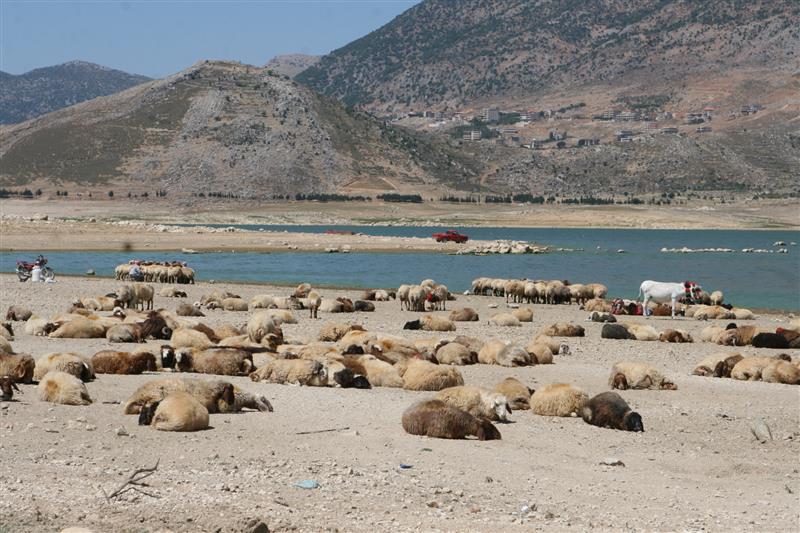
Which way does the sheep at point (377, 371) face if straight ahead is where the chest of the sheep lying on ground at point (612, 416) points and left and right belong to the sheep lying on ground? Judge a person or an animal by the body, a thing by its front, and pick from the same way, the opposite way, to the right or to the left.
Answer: the opposite way

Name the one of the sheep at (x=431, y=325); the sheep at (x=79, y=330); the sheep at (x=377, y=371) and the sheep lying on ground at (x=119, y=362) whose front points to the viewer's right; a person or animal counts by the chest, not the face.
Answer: the sheep lying on ground

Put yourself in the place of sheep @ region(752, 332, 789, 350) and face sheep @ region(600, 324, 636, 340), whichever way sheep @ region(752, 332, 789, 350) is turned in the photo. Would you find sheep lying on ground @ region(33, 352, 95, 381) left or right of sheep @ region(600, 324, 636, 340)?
left

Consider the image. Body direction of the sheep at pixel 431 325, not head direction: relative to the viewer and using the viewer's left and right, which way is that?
facing to the left of the viewer

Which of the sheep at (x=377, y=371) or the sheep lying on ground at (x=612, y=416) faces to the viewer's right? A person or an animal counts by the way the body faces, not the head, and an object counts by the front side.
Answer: the sheep lying on ground

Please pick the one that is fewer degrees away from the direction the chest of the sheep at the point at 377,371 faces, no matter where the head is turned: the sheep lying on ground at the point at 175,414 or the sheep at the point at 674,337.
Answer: the sheep lying on ground

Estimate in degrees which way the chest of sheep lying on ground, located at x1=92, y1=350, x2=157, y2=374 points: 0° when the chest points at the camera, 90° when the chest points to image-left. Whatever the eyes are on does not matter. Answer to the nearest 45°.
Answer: approximately 270°

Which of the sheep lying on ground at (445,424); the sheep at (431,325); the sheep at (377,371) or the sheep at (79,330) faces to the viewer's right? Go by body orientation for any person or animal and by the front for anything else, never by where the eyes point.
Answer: the sheep lying on ground

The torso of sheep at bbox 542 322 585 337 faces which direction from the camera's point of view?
to the viewer's right

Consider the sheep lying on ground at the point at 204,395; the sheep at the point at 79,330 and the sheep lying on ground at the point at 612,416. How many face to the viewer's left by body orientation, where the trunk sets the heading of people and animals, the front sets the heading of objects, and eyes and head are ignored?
1

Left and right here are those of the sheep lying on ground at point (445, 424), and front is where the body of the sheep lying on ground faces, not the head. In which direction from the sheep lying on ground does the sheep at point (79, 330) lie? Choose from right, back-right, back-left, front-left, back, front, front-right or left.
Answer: back-left

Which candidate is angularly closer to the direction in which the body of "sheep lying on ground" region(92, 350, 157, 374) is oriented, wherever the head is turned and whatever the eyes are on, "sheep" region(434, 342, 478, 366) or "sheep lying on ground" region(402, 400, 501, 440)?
the sheep

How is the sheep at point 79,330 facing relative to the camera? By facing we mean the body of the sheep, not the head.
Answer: to the viewer's left

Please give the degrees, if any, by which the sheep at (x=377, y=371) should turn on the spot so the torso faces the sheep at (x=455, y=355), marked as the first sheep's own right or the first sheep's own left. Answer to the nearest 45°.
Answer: approximately 135° to the first sheep's own right
